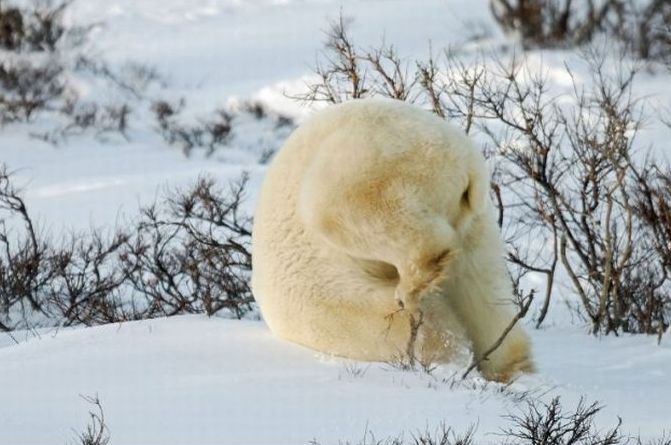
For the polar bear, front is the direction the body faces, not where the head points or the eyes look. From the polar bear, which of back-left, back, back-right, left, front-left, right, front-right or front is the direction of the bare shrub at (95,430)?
right

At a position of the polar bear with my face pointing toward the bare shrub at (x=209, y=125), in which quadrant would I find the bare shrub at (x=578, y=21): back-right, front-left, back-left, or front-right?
front-right

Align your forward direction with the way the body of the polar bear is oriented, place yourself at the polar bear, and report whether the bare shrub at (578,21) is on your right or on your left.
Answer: on your left

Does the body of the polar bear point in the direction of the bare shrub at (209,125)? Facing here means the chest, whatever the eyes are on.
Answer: no

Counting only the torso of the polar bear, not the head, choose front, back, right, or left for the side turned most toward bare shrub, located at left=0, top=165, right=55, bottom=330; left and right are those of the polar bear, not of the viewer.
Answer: back

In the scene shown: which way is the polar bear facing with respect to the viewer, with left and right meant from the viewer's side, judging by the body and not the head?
facing the viewer and to the right of the viewer

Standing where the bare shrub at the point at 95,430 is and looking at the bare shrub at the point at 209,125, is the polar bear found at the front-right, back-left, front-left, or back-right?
front-right

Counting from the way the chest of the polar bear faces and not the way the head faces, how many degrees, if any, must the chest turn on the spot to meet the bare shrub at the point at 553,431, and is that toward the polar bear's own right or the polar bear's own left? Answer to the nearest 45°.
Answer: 0° — it already faces it

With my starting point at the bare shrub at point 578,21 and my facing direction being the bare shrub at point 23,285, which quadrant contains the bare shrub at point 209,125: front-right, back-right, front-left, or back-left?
front-right
